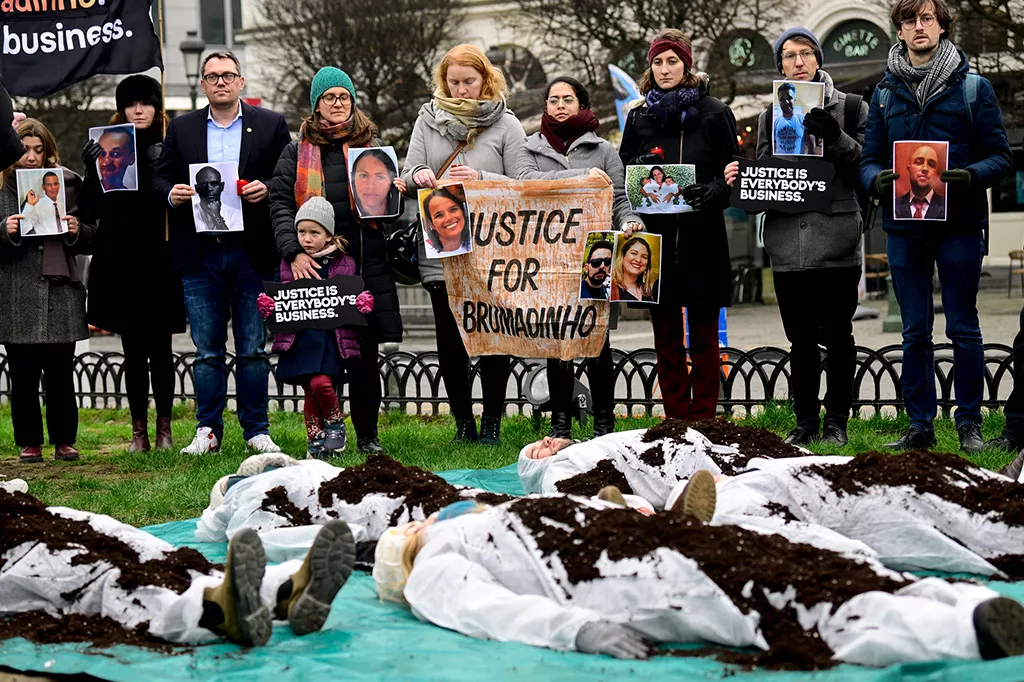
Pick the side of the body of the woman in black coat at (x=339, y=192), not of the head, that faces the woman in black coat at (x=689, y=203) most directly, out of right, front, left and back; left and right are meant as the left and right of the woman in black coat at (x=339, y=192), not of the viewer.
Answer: left

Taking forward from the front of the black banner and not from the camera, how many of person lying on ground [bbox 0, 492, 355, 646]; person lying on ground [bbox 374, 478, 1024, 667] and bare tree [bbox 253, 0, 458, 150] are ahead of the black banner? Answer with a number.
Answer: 2

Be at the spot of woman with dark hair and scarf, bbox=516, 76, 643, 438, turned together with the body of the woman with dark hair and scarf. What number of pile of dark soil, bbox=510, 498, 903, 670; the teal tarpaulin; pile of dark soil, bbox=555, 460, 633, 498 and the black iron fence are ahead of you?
3

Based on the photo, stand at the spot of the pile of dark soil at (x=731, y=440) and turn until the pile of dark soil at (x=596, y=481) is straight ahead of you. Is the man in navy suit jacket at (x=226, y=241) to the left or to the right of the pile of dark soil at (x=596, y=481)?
right

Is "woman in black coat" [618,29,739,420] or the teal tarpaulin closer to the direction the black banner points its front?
the teal tarpaulin

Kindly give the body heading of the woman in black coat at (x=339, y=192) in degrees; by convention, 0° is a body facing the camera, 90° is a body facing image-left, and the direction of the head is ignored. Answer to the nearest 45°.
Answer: approximately 0°
